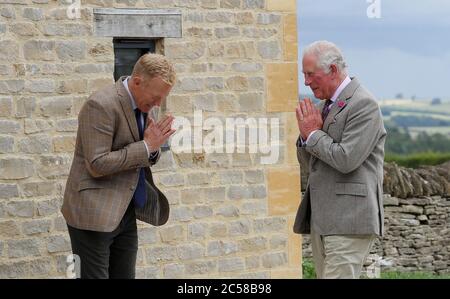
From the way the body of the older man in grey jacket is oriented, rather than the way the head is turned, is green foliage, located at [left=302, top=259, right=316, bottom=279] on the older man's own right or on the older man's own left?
on the older man's own right

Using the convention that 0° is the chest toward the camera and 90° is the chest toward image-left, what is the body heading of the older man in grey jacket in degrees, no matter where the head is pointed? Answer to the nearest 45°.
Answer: approximately 90°

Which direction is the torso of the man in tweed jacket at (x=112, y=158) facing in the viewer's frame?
to the viewer's right
